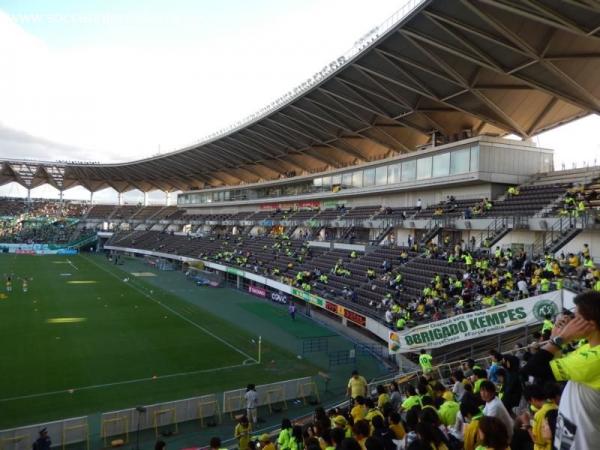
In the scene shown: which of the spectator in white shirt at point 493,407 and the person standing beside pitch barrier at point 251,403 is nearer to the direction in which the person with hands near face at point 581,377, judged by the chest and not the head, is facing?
the person standing beside pitch barrier

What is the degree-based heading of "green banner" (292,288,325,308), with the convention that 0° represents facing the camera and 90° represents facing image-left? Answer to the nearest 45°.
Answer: approximately 45°

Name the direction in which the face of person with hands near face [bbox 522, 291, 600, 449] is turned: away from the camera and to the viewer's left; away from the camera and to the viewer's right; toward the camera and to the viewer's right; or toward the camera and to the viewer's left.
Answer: away from the camera and to the viewer's left

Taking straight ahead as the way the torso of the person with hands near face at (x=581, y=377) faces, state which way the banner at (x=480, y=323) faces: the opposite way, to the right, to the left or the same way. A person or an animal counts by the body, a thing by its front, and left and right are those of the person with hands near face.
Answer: to the left

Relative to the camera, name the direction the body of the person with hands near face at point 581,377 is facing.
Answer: to the viewer's left

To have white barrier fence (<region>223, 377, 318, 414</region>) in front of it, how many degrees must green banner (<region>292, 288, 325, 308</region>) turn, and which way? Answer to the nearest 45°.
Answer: approximately 45° to its left
